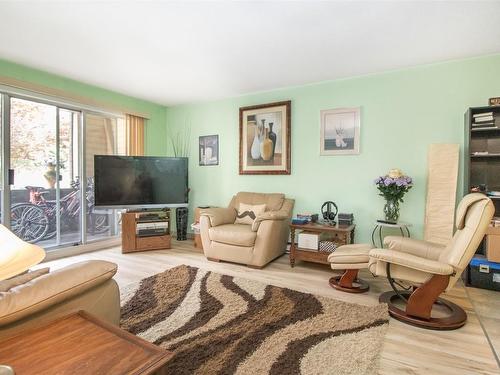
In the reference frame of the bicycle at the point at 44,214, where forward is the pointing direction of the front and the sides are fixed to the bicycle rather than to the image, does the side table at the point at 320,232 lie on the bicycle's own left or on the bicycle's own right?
on the bicycle's own right

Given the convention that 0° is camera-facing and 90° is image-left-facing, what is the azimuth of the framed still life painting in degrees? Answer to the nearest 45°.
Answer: approximately 45°

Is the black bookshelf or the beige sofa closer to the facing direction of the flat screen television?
the beige sofa

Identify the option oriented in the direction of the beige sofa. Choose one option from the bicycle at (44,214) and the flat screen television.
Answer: the flat screen television

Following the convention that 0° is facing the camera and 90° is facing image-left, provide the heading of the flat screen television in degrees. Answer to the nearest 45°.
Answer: approximately 0°

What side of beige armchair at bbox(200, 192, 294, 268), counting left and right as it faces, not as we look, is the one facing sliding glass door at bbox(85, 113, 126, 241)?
right

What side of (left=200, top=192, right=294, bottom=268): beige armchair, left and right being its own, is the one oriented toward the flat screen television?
right

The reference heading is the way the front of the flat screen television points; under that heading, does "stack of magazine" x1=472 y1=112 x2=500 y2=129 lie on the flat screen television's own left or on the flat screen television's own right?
on the flat screen television's own left

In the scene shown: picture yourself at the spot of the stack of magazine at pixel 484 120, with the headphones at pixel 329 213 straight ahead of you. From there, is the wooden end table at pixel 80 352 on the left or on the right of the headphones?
left
